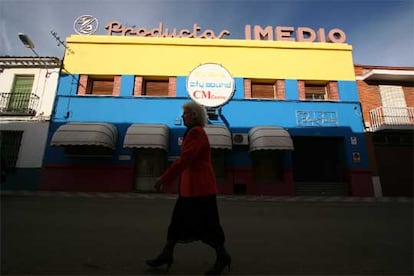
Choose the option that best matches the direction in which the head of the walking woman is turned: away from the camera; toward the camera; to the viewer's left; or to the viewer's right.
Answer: to the viewer's left

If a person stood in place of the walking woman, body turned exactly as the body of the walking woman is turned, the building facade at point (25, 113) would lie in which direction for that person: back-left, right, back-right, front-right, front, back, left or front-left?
front-right

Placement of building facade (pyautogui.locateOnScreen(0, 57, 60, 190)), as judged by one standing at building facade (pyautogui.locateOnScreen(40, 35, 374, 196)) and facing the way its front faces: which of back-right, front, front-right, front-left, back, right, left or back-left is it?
right

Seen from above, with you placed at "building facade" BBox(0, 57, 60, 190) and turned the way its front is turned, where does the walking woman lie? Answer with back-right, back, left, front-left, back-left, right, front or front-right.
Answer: front

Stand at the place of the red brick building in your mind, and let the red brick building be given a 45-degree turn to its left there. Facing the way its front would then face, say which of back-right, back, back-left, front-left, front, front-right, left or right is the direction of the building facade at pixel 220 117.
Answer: right

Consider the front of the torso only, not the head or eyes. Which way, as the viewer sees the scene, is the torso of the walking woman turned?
to the viewer's left

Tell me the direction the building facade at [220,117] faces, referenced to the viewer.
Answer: facing the viewer

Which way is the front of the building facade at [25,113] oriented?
toward the camera

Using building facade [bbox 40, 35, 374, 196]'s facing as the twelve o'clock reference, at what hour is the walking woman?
The walking woman is roughly at 12 o'clock from the building facade.

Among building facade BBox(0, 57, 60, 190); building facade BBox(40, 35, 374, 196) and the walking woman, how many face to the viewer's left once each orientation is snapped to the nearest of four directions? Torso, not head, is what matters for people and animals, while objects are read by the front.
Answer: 1

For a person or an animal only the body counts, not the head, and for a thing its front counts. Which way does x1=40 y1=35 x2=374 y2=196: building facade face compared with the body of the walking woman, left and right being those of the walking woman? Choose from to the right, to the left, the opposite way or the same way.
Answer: to the left

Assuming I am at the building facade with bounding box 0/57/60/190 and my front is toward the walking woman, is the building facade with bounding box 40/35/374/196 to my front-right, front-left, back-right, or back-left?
front-left

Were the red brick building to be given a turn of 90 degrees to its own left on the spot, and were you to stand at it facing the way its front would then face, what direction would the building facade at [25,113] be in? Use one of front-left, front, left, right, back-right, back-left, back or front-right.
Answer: back-right

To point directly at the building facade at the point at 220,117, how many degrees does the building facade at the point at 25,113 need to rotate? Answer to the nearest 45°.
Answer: approximately 45° to its left

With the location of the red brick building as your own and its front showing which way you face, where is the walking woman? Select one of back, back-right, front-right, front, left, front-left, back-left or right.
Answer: front
